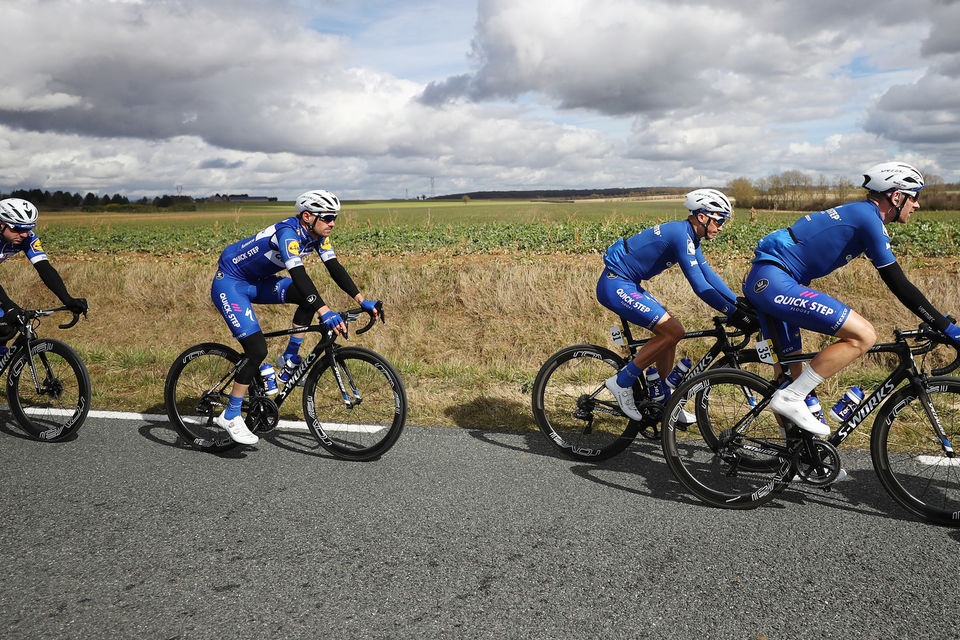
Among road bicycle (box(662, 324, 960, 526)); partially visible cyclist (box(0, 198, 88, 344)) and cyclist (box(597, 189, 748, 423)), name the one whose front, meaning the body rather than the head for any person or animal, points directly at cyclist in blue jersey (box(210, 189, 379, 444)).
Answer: the partially visible cyclist

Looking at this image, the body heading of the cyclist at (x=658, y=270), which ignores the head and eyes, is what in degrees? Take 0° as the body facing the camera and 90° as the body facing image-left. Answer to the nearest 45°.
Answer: approximately 270°

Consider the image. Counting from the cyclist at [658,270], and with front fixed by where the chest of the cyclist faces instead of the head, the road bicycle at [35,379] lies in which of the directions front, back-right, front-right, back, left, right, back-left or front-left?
back

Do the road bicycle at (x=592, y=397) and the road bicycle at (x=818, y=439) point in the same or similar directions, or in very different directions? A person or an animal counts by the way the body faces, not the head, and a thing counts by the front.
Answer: same or similar directions

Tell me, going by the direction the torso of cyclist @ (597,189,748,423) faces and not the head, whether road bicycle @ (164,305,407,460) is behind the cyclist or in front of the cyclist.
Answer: behind

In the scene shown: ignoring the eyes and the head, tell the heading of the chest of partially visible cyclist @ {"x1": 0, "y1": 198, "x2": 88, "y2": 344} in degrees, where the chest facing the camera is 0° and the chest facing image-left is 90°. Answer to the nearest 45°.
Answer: approximately 315°

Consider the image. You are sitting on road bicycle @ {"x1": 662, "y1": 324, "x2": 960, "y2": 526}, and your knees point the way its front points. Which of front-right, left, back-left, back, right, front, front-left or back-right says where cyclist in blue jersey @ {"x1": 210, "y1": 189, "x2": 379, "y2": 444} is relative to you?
back

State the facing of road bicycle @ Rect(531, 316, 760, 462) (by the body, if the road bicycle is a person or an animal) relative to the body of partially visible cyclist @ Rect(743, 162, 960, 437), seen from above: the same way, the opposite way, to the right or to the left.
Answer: the same way

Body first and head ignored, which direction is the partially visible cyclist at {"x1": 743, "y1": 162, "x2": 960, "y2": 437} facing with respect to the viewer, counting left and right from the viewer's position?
facing to the right of the viewer

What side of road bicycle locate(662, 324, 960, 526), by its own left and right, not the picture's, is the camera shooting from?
right

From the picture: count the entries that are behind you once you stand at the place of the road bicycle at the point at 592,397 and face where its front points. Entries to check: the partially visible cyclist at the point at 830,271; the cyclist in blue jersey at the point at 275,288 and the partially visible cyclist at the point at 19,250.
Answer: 2

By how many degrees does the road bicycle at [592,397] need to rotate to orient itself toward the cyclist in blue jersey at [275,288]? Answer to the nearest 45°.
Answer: approximately 180°

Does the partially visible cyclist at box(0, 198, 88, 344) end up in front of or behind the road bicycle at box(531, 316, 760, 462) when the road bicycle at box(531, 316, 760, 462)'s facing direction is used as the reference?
behind

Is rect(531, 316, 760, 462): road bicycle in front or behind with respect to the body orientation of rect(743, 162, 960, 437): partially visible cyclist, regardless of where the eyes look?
behind

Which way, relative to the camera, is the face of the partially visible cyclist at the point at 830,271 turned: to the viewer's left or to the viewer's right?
to the viewer's right

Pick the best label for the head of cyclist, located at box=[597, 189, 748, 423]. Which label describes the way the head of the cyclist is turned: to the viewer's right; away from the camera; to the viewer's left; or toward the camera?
to the viewer's right

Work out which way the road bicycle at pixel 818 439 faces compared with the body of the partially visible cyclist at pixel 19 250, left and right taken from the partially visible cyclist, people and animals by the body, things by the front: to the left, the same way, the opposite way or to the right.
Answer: the same way

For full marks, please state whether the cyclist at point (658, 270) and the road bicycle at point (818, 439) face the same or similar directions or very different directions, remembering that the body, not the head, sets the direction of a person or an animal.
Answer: same or similar directions

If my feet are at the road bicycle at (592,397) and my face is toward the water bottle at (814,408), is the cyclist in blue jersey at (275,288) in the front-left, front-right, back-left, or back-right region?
back-right
